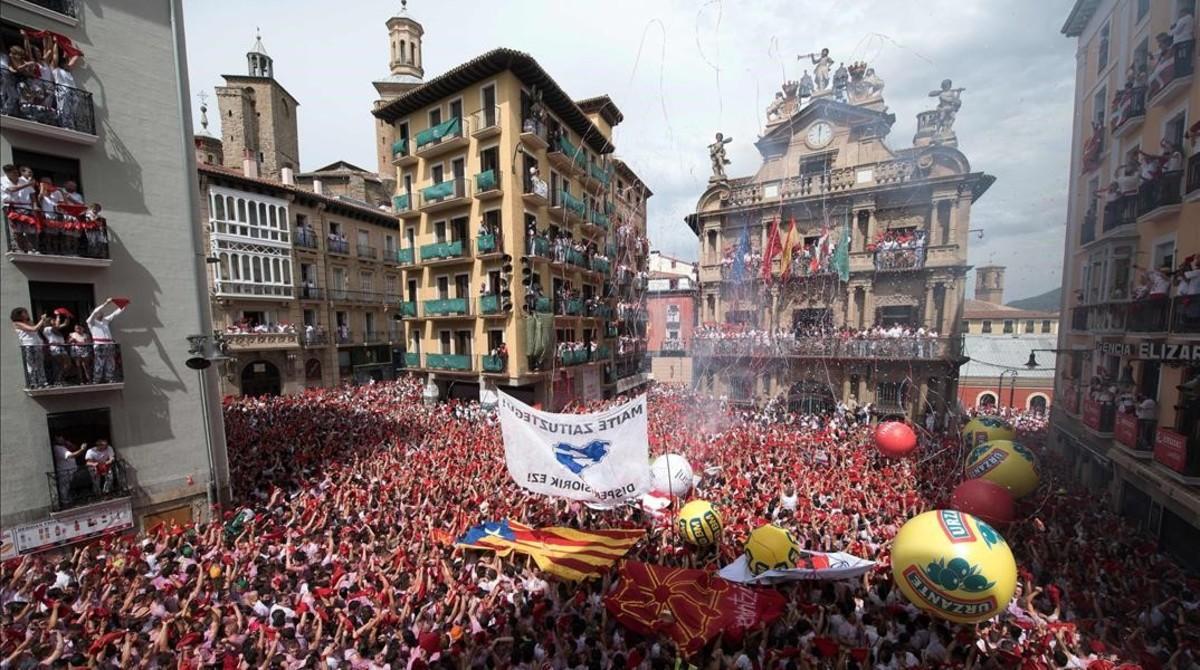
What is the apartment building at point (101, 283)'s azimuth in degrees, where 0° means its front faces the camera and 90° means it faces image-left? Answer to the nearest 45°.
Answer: approximately 315°

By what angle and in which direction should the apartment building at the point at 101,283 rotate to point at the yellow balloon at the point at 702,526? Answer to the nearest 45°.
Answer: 0° — it already faces it

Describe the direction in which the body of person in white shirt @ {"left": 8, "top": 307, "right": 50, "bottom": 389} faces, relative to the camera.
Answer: to the viewer's right
